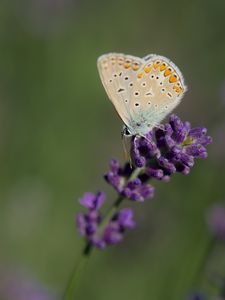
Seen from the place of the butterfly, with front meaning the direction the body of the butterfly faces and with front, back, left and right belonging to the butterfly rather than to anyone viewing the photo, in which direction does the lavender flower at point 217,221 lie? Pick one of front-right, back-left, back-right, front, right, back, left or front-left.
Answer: back-right

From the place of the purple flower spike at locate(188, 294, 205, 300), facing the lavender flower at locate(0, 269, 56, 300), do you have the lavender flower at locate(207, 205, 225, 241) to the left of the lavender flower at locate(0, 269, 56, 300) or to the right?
right

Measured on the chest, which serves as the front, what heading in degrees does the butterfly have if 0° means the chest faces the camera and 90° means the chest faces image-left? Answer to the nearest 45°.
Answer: approximately 90°

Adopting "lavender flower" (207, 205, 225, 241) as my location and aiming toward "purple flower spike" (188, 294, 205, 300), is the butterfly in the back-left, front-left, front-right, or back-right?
front-right
